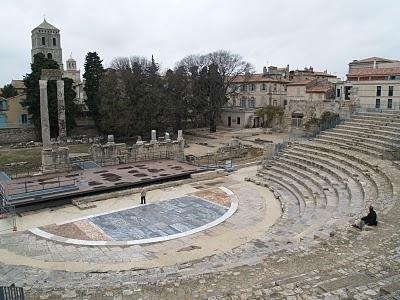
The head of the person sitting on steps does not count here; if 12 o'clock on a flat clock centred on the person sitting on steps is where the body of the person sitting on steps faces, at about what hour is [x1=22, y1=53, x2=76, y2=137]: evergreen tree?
The evergreen tree is roughly at 1 o'clock from the person sitting on steps.

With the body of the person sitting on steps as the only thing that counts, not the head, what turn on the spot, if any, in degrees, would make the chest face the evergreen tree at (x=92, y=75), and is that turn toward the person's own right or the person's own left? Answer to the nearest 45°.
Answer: approximately 45° to the person's own right

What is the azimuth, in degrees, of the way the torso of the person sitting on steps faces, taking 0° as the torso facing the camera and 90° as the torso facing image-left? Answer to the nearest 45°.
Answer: approximately 90°

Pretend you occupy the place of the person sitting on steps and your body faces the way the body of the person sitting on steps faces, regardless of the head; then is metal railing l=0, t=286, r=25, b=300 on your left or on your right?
on your left

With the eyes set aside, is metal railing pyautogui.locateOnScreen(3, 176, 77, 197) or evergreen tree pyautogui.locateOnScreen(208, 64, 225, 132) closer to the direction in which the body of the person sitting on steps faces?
the metal railing

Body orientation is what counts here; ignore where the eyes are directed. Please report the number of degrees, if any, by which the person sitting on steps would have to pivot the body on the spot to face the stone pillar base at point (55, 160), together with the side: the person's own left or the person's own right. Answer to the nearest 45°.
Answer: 0° — they already face it

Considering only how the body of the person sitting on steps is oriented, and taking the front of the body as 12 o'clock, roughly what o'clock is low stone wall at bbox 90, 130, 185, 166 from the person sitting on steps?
The low stone wall is roughly at 1 o'clock from the person sitting on steps.

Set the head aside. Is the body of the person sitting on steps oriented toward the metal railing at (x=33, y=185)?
yes
